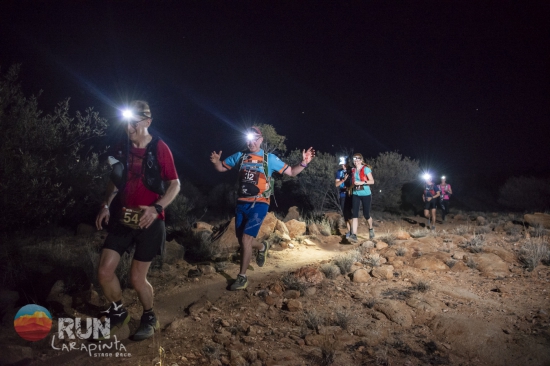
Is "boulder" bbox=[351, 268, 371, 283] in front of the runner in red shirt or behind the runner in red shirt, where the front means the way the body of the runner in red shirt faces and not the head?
behind

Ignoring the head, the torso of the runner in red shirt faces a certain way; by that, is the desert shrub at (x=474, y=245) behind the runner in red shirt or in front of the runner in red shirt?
behind

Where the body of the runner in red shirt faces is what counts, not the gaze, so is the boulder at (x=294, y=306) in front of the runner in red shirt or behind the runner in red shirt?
behind

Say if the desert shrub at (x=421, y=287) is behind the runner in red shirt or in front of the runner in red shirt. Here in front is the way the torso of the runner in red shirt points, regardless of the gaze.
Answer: behind

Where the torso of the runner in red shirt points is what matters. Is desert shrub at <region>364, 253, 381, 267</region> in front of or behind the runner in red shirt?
behind

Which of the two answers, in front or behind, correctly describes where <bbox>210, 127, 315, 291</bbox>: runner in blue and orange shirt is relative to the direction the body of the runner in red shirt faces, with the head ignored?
behind

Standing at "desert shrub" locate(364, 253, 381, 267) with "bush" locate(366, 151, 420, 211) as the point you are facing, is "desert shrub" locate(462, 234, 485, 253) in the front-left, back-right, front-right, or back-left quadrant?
front-right

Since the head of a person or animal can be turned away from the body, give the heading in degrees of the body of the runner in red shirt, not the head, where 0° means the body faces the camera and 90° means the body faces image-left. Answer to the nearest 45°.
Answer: approximately 45°

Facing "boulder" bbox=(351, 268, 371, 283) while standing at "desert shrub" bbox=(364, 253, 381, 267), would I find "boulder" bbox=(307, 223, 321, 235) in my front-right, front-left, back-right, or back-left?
back-right

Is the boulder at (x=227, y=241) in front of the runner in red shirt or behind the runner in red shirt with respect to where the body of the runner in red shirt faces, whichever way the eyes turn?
behind

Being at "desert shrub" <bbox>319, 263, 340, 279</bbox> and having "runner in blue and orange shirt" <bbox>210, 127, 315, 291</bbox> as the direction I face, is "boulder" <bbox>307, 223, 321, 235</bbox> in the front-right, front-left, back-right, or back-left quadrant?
back-right
